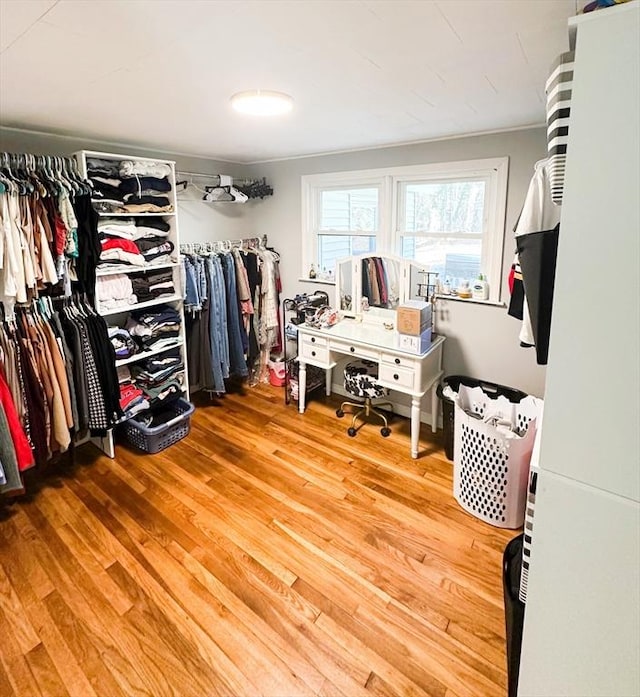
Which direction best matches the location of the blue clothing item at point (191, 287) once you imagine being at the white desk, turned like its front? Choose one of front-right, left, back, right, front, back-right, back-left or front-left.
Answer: front-right

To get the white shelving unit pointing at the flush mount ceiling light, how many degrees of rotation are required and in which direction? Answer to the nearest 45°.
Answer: approximately 45° to its right

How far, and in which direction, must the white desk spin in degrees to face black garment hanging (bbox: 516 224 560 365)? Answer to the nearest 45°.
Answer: approximately 45° to its left

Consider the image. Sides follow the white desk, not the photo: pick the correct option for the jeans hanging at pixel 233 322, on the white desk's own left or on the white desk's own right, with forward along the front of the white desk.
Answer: on the white desk's own right

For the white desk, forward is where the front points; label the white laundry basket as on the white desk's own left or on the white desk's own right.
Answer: on the white desk's own left

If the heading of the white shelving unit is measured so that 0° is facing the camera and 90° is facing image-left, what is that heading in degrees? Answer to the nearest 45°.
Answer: approximately 315°

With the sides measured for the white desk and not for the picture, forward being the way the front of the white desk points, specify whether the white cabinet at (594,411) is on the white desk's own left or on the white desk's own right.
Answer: on the white desk's own left

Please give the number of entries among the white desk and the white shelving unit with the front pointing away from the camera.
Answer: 0

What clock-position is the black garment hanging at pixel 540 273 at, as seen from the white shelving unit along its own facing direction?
The black garment hanging is roughly at 1 o'clock from the white shelving unit.

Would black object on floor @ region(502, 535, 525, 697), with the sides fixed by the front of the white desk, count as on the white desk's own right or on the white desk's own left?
on the white desk's own left

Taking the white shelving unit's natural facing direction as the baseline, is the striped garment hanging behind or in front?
in front

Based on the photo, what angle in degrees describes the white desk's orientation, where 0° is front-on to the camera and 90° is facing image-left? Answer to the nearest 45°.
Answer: approximately 45°
